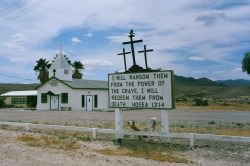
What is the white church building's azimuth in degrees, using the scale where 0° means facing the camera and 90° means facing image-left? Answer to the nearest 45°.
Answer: approximately 45°

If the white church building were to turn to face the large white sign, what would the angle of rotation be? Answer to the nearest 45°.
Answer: approximately 45° to its left
